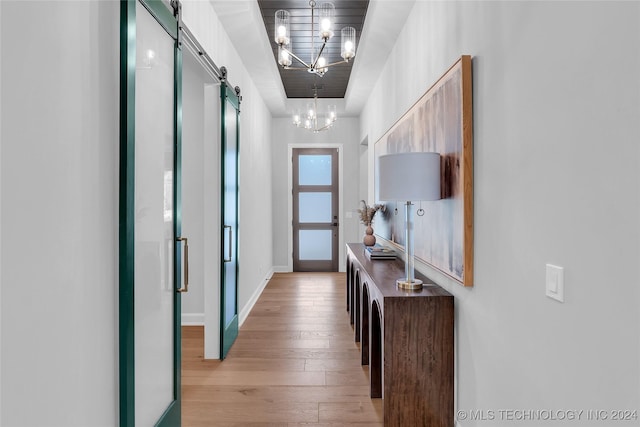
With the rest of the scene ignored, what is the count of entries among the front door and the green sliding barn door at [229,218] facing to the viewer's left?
0

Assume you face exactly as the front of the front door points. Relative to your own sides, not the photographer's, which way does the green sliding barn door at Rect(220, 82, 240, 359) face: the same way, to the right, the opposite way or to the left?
to the left

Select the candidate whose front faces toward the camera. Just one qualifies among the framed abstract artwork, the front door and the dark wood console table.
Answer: the front door

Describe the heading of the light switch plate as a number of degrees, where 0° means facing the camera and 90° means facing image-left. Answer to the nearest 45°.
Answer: approximately 45°

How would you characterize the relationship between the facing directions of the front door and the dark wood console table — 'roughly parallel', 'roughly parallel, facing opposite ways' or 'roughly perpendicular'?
roughly perpendicular

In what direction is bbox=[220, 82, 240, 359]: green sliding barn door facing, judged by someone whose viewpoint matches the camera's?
facing to the right of the viewer

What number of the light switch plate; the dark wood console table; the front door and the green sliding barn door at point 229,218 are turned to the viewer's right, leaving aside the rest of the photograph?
1

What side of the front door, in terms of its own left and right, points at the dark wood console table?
front

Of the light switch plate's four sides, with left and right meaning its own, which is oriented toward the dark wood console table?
right

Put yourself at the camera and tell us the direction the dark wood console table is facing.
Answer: facing to the left of the viewer

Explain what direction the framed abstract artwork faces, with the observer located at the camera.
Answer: facing to the left of the viewer

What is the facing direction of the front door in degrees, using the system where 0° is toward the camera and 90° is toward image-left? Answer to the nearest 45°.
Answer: approximately 0°

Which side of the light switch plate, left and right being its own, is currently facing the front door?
right

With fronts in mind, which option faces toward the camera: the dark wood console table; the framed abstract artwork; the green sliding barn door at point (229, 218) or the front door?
the front door
